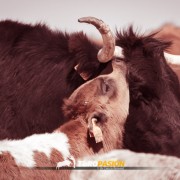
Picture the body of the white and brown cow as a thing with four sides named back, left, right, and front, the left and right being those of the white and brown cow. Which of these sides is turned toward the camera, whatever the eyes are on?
right
